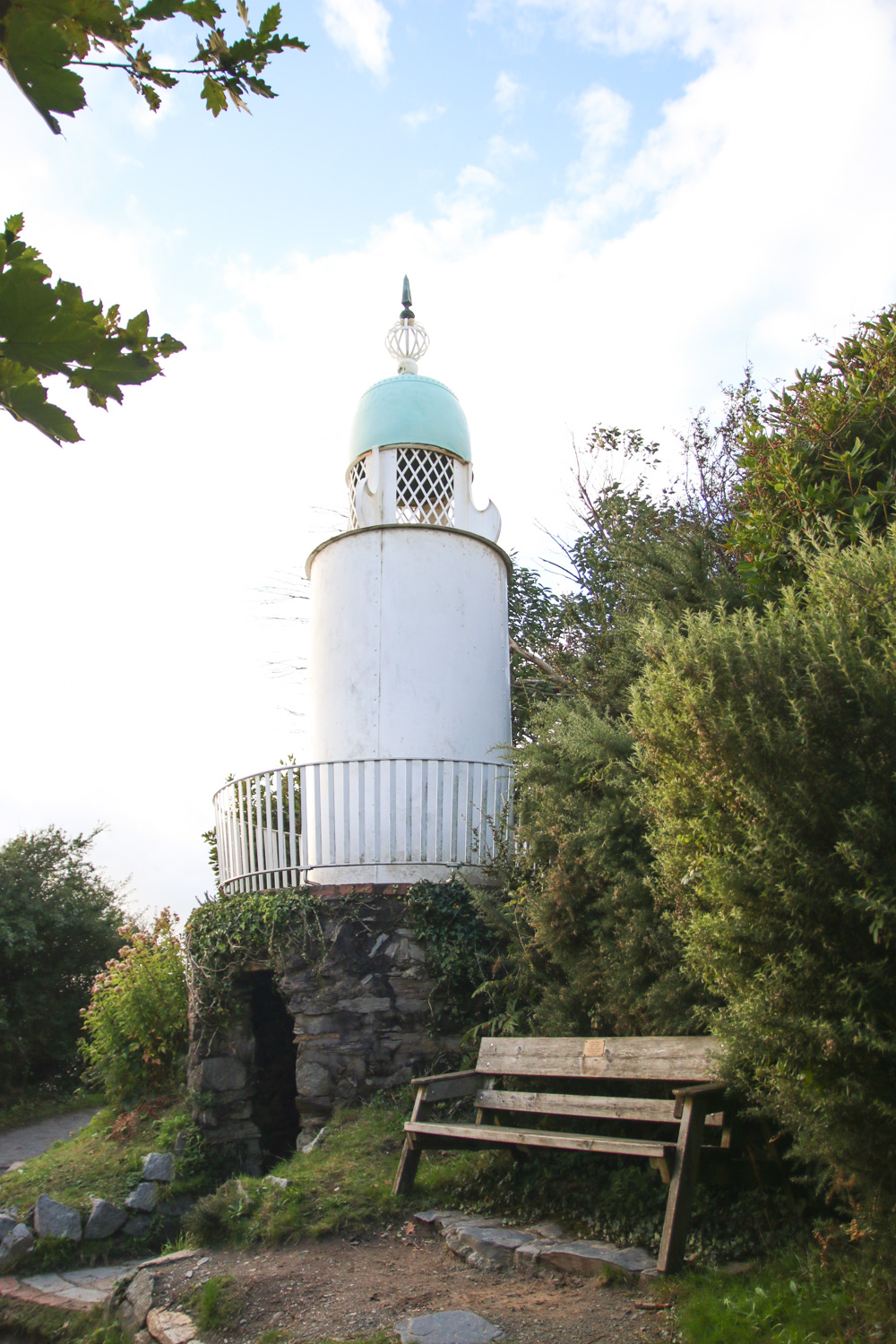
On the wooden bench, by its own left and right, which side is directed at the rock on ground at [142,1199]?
right

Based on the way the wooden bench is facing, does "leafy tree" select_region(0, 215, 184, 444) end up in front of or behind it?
in front

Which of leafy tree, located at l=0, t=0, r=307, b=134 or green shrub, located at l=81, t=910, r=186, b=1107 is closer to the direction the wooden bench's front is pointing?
the leafy tree

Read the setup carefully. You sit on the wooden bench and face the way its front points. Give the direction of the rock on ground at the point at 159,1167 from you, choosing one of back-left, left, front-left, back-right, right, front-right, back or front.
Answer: right

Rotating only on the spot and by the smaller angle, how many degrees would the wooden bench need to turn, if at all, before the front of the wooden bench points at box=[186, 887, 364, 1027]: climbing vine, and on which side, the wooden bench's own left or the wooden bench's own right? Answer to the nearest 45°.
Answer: approximately 90° to the wooden bench's own right

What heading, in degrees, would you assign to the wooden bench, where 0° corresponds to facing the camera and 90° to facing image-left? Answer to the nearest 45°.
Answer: approximately 45°

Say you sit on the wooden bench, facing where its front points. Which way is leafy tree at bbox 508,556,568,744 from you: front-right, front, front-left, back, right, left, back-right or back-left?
back-right

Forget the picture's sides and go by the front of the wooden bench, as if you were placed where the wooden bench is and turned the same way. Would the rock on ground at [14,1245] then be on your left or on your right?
on your right

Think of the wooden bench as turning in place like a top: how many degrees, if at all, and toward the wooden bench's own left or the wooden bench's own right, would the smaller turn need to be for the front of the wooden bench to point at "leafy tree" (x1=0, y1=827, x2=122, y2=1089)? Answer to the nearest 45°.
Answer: approximately 90° to the wooden bench's own right

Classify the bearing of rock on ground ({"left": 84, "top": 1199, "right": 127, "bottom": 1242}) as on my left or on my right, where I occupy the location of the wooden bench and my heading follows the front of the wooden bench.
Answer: on my right

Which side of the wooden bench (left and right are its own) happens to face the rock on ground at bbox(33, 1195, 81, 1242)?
right
